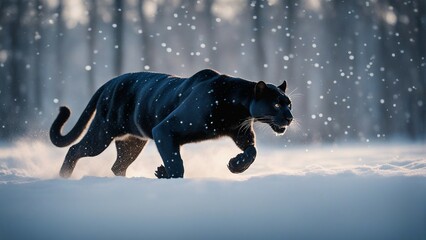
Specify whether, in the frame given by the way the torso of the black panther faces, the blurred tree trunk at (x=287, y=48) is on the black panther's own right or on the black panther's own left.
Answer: on the black panther's own left

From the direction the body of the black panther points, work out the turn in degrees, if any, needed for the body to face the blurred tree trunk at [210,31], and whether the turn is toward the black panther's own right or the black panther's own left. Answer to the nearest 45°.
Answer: approximately 90° to the black panther's own left

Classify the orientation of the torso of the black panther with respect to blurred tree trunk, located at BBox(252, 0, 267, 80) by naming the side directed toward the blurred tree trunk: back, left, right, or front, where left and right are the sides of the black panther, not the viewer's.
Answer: left

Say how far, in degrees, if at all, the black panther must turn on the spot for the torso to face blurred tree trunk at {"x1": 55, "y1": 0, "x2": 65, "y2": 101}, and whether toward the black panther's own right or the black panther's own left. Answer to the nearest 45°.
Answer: approximately 90° to the black panther's own left

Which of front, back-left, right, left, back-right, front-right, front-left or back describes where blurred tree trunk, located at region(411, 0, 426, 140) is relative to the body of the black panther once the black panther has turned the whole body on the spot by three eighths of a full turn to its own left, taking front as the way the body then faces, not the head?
right

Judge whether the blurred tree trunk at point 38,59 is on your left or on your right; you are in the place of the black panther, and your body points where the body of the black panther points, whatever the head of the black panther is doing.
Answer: on your left

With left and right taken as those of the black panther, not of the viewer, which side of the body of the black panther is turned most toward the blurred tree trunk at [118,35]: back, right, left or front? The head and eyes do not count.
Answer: left

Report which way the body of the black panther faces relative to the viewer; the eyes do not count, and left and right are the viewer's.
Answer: facing to the right of the viewer
